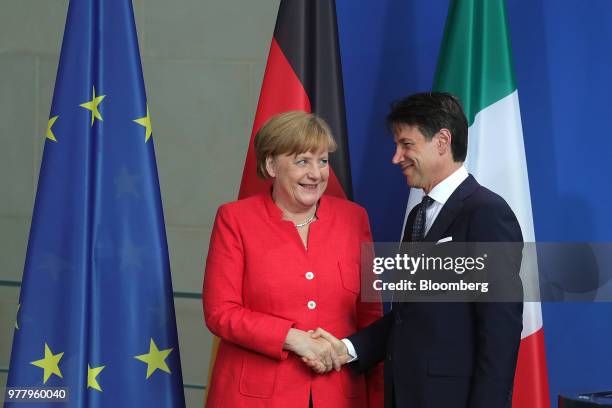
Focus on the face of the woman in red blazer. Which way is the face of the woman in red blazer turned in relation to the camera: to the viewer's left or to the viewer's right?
to the viewer's right

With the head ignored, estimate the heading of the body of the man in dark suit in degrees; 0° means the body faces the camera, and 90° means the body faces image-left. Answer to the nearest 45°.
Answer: approximately 45°

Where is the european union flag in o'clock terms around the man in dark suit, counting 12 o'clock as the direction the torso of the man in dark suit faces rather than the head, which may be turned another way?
The european union flag is roughly at 2 o'clock from the man in dark suit.
